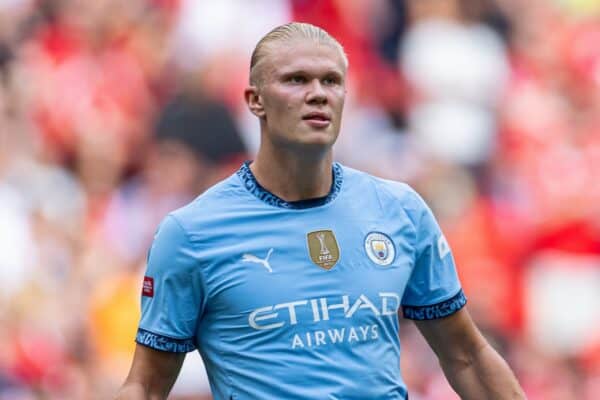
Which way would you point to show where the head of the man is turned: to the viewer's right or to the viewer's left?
to the viewer's right

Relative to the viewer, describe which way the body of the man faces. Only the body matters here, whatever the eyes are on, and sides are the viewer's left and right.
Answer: facing the viewer and to the right of the viewer
